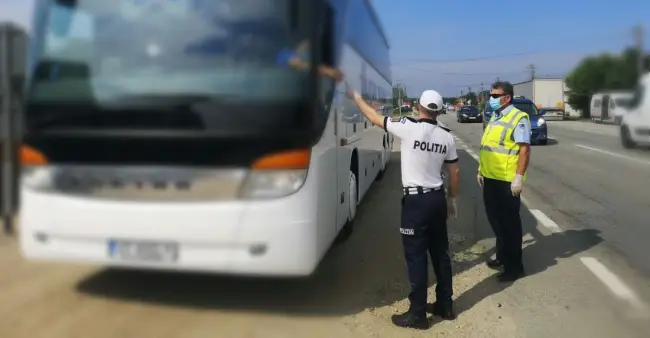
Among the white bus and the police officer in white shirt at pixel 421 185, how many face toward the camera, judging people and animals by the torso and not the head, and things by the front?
1

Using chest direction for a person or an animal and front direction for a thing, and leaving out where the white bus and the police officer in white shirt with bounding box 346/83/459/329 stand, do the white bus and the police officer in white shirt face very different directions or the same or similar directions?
very different directions

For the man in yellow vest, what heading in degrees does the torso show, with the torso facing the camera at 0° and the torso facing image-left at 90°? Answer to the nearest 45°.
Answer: approximately 45°

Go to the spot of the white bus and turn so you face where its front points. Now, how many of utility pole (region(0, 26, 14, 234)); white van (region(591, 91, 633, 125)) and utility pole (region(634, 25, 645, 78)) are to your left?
2

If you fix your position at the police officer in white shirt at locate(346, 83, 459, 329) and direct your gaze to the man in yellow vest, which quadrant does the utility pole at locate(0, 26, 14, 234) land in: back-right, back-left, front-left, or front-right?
back-left

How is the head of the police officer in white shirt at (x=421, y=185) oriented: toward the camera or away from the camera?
away from the camera

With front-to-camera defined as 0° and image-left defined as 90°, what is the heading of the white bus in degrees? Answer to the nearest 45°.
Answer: approximately 0°

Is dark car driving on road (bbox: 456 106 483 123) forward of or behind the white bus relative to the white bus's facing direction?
behind

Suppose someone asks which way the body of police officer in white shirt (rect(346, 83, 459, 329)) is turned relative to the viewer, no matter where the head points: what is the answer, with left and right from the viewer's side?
facing away from the viewer and to the left of the viewer
